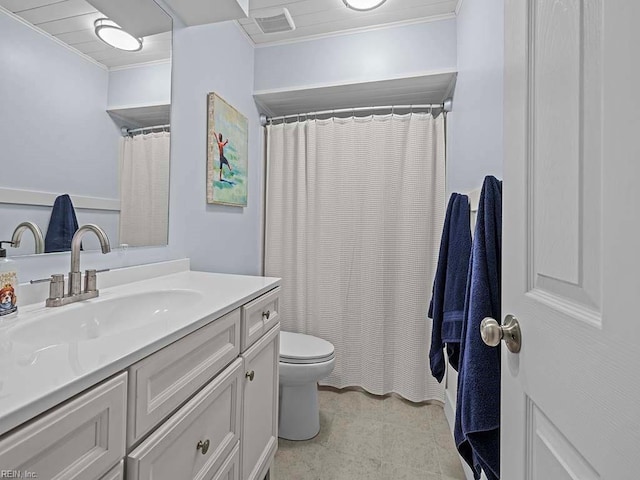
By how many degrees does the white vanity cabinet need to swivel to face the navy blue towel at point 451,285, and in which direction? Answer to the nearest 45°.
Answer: approximately 45° to its left

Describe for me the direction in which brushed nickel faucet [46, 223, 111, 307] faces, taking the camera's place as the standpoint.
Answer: facing the viewer and to the right of the viewer

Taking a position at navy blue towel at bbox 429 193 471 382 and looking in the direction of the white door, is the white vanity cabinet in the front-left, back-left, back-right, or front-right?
front-right

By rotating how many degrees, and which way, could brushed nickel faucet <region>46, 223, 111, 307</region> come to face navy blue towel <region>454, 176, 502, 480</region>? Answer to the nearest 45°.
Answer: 0° — it already faces it

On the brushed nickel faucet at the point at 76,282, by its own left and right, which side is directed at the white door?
front

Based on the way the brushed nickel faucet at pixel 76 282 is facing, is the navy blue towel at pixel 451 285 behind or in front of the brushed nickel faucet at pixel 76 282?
in front

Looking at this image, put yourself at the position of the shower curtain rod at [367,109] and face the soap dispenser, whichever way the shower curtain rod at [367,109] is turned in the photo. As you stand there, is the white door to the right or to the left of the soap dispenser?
left

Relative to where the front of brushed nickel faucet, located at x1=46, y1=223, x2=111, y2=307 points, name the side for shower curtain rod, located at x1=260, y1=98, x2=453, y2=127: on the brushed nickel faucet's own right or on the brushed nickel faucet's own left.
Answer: on the brushed nickel faucet's own left

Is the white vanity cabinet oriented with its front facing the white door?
yes
